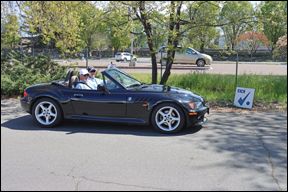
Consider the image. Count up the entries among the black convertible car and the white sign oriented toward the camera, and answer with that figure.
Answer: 1

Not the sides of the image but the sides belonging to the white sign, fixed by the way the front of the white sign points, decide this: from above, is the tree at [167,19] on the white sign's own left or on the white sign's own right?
on the white sign's own right

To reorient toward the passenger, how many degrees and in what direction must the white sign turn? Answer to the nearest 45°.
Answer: approximately 45° to its right

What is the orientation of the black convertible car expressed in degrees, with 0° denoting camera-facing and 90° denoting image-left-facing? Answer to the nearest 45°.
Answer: approximately 270°

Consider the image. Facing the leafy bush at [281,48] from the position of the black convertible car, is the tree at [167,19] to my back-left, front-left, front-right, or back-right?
front-left

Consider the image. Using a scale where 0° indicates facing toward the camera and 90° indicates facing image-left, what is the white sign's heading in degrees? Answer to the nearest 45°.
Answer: approximately 0°

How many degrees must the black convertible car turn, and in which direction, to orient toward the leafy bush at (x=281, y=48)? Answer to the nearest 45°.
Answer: approximately 45° to its left

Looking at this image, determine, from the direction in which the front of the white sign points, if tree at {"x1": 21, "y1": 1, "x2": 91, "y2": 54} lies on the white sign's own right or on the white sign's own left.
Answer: on the white sign's own right

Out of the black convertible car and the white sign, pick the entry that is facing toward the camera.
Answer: the white sign
